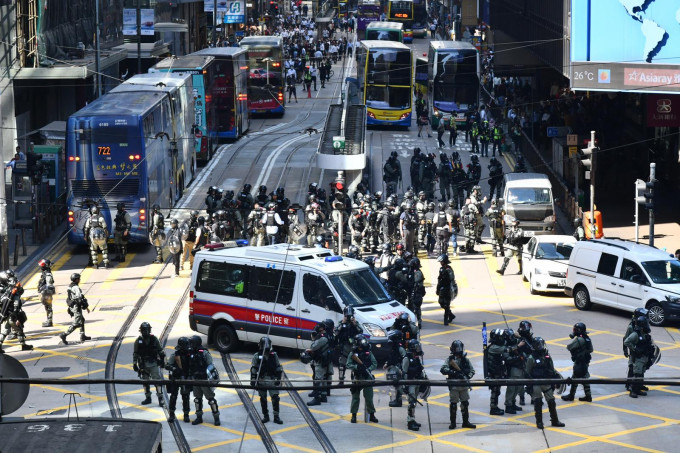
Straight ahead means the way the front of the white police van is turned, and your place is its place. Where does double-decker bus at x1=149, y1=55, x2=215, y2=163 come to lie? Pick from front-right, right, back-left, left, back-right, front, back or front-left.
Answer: back-left

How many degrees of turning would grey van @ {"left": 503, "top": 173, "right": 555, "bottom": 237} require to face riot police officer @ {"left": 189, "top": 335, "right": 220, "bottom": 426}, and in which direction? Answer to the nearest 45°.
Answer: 0° — it already faces them

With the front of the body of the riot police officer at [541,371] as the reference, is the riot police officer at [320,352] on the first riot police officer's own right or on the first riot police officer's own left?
on the first riot police officer's own right

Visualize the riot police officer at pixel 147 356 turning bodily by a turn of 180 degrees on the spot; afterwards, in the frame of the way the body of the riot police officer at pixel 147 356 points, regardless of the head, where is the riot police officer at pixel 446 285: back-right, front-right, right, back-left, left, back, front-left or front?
front-right

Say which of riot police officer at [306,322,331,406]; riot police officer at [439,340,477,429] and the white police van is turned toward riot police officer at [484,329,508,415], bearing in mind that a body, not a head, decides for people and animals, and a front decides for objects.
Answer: the white police van

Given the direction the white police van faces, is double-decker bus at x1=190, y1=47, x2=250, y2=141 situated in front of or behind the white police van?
behind

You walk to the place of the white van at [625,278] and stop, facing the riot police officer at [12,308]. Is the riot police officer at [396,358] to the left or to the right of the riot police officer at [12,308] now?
left

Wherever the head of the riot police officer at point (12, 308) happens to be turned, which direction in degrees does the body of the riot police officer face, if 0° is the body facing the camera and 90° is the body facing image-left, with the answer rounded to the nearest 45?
approximately 270°

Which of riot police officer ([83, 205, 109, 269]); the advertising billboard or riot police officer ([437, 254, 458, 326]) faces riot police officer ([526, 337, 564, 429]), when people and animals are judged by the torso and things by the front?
the advertising billboard
